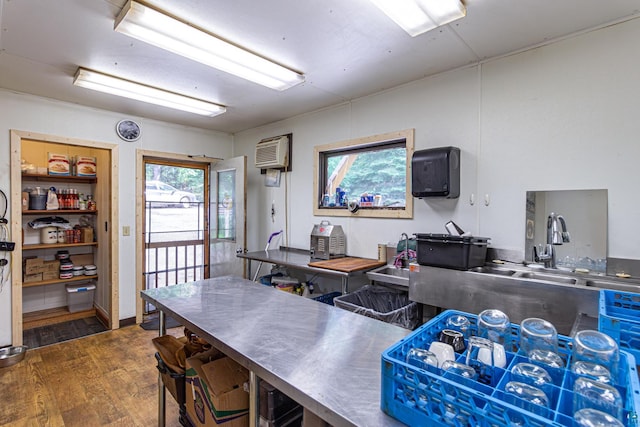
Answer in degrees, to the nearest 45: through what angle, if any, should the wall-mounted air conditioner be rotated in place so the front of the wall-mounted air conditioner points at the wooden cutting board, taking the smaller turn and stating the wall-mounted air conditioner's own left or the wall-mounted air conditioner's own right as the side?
approximately 90° to the wall-mounted air conditioner's own left

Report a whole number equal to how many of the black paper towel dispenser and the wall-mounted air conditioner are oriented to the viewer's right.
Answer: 0

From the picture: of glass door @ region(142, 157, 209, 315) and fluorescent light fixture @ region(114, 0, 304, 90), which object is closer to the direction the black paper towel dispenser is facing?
the fluorescent light fixture

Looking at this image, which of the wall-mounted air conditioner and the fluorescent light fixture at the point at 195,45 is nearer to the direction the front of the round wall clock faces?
the fluorescent light fixture

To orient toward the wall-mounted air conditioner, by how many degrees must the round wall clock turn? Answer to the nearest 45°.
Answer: approximately 45° to its left

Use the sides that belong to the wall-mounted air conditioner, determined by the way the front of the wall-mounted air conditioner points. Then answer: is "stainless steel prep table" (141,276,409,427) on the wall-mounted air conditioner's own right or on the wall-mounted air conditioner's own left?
on the wall-mounted air conditioner's own left

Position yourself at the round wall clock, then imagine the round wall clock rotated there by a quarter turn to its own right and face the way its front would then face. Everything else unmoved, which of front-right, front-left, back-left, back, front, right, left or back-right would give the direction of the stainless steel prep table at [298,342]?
left

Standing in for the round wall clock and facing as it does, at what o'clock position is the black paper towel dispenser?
The black paper towel dispenser is roughly at 11 o'clock from the round wall clock.

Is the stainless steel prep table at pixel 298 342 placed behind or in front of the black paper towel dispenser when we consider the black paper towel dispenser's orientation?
in front

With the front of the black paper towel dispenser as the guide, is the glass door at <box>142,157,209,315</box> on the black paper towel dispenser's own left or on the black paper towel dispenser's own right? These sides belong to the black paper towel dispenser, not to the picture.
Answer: on the black paper towel dispenser's own right

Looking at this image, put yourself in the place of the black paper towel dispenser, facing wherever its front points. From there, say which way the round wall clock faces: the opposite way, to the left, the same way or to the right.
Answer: to the left

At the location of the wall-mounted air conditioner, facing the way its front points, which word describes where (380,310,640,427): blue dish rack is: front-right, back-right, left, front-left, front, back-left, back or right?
front-left

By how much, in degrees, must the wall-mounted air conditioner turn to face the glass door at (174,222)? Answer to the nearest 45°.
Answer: approximately 90° to its right

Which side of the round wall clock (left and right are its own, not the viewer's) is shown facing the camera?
front

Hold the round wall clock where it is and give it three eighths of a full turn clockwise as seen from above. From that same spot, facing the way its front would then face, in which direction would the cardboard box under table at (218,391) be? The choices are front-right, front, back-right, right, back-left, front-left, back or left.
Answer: back-left

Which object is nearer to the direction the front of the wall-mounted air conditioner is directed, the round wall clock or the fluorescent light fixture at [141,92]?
the fluorescent light fixture

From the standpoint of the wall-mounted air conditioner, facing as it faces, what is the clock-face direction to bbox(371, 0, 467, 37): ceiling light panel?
The ceiling light panel is roughly at 10 o'clock from the wall-mounted air conditioner.

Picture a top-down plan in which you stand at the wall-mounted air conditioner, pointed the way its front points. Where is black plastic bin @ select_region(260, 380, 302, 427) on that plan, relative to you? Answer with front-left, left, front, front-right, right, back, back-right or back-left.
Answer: front-left

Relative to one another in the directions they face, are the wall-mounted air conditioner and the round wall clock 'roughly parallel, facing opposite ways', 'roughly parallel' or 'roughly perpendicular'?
roughly perpendicular
